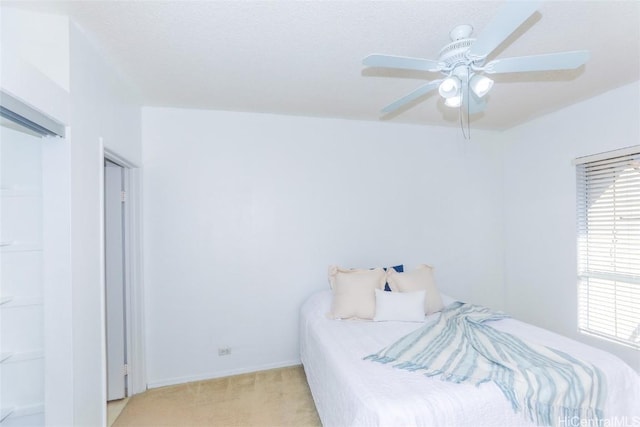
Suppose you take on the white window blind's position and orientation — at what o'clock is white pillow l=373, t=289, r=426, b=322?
The white pillow is roughly at 12 o'clock from the white window blind.

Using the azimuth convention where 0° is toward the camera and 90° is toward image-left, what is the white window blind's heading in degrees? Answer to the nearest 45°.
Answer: approximately 45°

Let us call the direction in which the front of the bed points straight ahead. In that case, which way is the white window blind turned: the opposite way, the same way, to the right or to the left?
to the right

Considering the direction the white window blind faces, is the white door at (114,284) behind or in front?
in front

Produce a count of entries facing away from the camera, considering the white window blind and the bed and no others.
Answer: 0

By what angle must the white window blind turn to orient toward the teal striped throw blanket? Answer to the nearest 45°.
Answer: approximately 45° to its left

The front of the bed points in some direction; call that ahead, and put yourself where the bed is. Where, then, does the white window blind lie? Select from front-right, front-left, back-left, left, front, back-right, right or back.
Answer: left

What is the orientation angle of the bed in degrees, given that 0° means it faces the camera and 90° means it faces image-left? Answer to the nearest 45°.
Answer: approximately 315°

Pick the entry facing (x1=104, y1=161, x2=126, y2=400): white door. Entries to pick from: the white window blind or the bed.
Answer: the white window blind

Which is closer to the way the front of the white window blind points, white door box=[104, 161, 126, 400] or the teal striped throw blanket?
the white door
